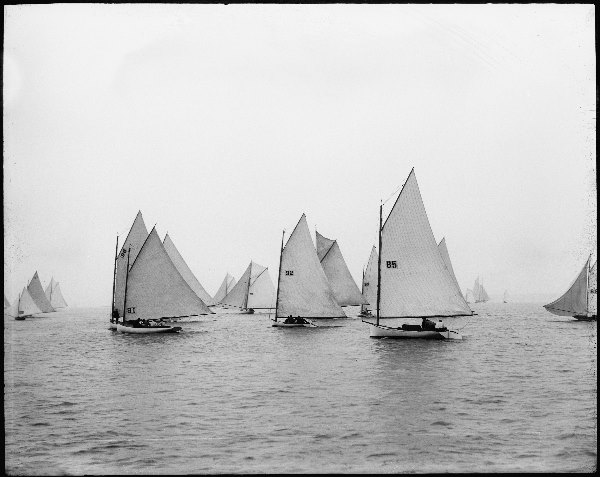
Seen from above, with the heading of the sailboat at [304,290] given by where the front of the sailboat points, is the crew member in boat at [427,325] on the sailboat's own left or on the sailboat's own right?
on the sailboat's own left

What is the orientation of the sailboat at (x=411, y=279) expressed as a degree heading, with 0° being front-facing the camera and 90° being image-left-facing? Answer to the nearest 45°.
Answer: approximately 90°

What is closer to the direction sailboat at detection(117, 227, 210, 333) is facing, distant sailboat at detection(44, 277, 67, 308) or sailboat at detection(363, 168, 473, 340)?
the distant sailboat

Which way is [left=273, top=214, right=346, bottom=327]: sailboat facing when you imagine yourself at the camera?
facing to the left of the viewer

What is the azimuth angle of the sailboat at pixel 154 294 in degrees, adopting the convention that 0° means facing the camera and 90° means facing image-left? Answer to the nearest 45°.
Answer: approximately 90°

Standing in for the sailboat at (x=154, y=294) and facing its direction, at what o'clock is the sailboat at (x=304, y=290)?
the sailboat at (x=304, y=290) is roughly at 5 o'clock from the sailboat at (x=154, y=294).
